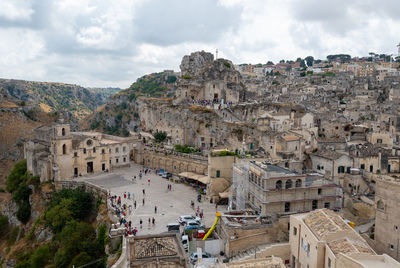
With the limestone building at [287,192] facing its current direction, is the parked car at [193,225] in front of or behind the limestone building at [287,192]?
in front

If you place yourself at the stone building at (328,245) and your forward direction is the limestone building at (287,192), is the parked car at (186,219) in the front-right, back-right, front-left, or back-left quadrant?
front-left

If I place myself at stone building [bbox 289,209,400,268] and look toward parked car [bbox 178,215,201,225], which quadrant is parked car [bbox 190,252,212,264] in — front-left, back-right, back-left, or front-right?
front-left

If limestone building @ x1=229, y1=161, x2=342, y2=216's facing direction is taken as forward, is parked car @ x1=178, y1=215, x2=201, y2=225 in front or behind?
in front

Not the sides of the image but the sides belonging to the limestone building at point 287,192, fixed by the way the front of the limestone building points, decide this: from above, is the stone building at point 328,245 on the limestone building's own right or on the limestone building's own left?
on the limestone building's own left

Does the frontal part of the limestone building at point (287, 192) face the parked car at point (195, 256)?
yes

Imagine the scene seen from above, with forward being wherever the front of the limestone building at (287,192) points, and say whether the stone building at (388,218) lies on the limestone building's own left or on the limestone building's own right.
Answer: on the limestone building's own left

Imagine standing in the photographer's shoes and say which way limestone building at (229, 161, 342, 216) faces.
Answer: facing the viewer and to the left of the viewer
